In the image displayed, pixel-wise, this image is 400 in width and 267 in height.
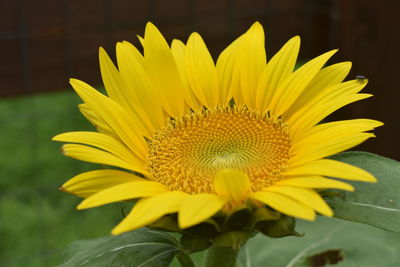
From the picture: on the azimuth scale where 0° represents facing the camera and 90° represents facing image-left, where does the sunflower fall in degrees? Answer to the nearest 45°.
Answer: approximately 0°
